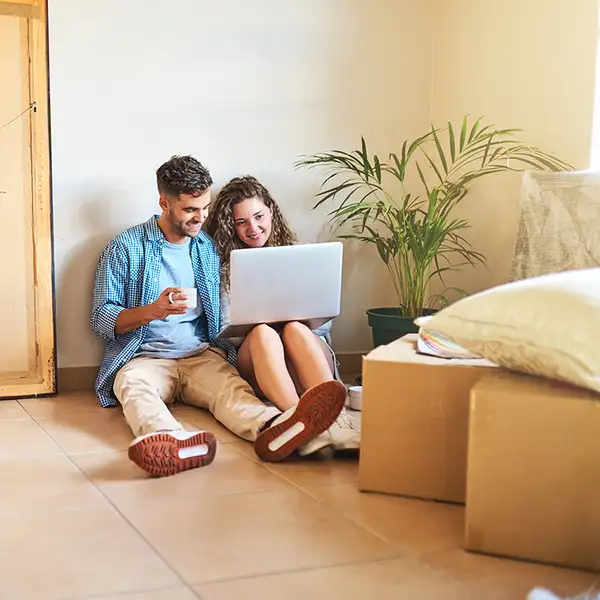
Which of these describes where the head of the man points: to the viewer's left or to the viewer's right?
to the viewer's right

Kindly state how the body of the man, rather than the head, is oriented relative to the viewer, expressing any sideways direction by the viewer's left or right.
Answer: facing the viewer and to the right of the viewer

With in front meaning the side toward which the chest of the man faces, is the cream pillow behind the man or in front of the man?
in front

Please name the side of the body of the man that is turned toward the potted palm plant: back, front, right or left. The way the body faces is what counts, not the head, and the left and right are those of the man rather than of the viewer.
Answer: left

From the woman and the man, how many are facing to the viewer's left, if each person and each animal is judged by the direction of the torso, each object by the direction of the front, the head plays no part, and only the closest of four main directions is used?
0

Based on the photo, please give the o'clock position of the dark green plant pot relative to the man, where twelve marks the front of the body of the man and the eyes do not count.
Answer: The dark green plant pot is roughly at 10 o'clock from the man.

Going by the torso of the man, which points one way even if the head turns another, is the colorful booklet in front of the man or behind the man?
in front
